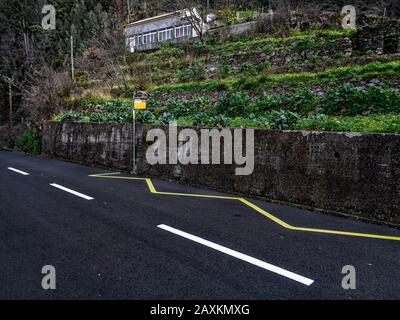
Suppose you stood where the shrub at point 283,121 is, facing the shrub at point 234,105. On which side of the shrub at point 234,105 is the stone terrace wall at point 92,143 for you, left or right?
left

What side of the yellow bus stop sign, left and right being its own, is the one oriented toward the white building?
back

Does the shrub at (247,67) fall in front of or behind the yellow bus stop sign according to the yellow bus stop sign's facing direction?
behind

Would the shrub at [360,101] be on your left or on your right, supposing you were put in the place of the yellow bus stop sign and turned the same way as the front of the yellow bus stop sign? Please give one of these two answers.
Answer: on your left

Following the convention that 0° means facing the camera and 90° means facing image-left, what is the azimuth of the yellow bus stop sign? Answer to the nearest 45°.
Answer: approximately 0°

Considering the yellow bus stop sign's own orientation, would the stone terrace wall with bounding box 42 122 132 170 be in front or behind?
behind
